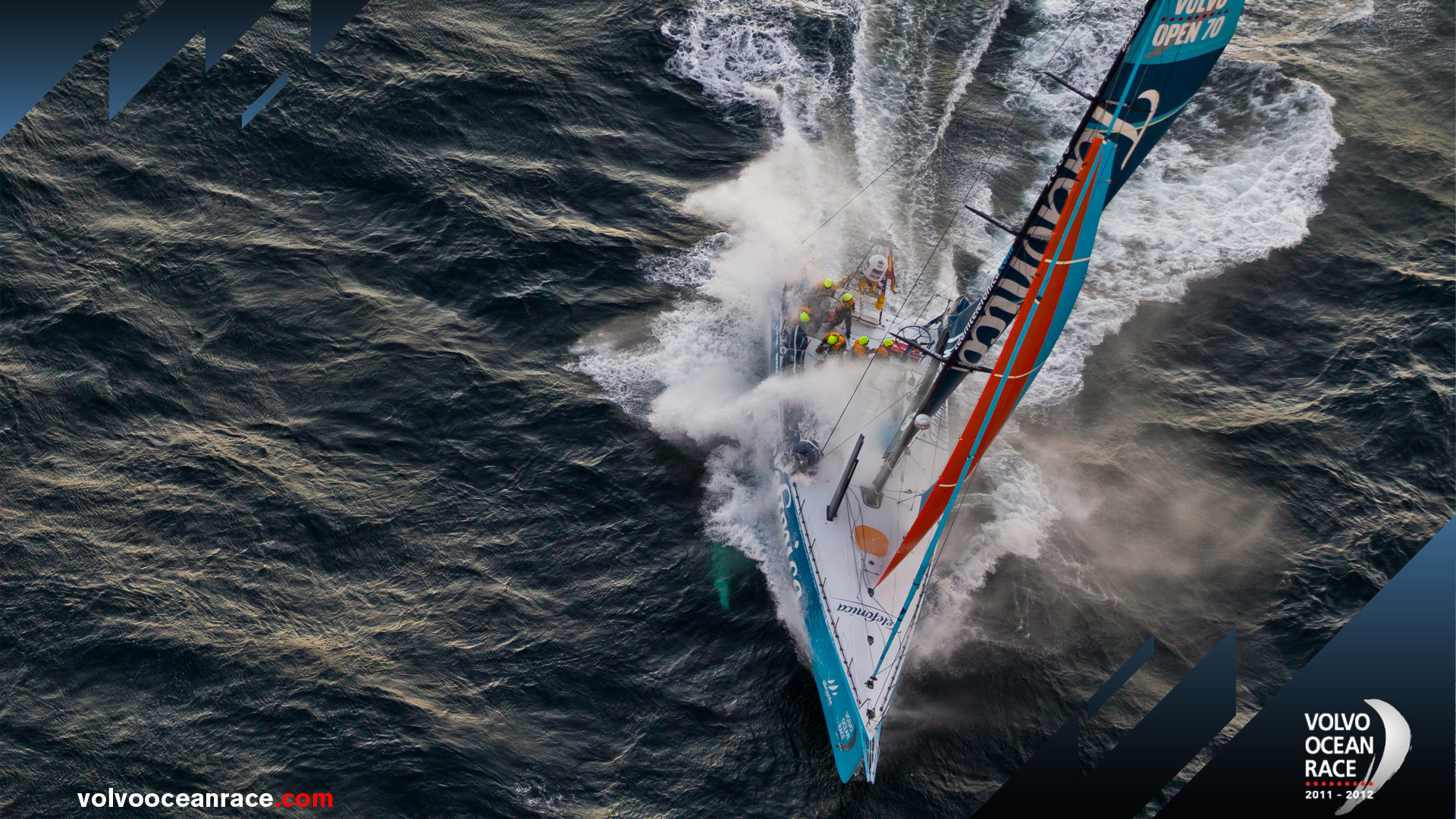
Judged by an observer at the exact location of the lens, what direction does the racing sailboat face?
facing the viewer
